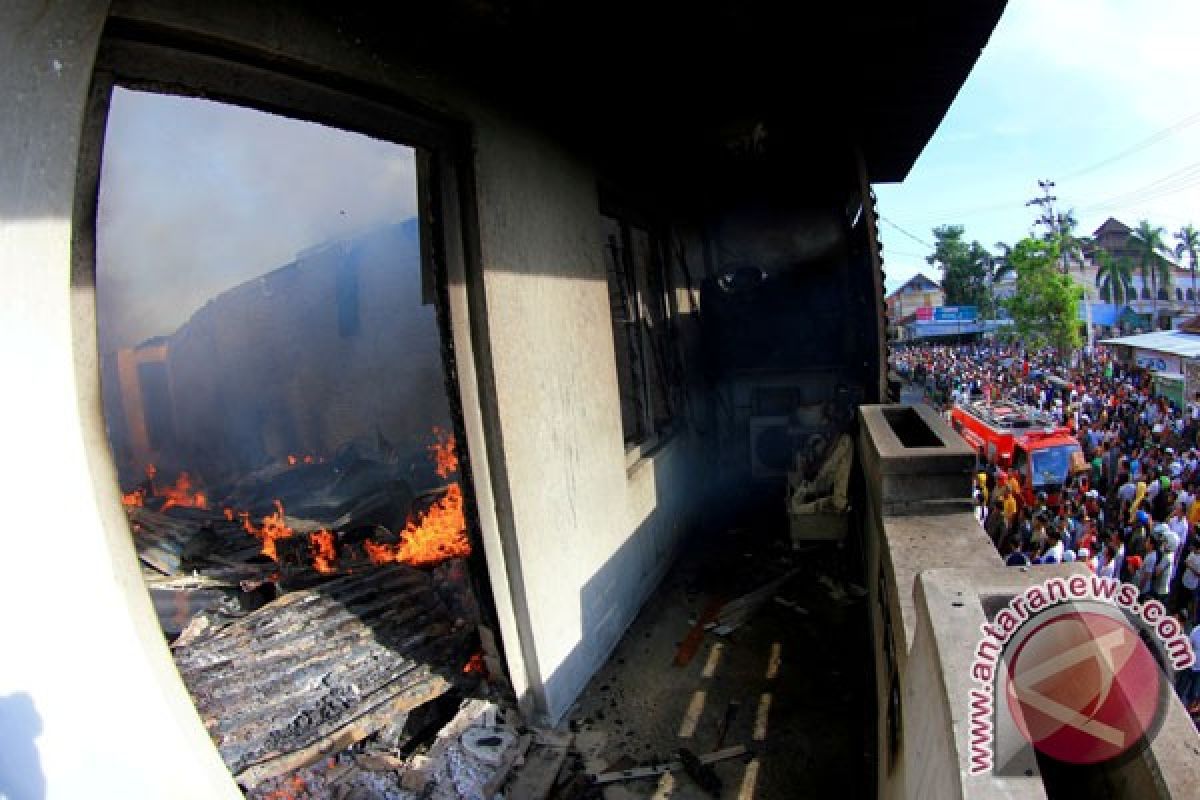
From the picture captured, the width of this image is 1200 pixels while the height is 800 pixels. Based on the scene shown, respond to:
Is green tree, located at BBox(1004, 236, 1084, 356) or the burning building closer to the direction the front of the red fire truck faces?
the burning building

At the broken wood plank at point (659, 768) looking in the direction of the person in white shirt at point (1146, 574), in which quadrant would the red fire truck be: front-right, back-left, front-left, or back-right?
front-left

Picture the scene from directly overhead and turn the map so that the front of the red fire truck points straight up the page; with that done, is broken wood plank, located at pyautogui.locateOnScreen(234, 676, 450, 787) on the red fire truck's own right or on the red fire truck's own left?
on the red fire truck's own right

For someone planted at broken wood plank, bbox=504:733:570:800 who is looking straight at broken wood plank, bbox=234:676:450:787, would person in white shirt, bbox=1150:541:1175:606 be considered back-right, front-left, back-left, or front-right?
back-right

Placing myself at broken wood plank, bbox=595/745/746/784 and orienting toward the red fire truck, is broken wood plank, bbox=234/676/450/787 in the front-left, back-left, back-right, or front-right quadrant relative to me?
back-left

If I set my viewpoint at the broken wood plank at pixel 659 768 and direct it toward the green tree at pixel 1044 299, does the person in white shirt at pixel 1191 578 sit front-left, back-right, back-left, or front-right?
front-right

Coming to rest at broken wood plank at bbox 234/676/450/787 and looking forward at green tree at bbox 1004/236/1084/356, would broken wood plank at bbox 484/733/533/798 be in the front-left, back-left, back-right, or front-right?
front-right

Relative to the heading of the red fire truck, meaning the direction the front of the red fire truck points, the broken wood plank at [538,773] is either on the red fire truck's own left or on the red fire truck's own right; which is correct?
on the red fire truck's own right

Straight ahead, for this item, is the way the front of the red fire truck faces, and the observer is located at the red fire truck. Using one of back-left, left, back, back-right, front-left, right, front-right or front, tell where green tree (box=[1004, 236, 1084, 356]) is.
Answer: back-left

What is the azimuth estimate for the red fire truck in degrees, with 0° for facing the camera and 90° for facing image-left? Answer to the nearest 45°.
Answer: approximately 315°

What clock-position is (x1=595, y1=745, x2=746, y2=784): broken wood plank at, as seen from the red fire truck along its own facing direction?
The broken wood plank is roughly at 2 o'clock from the red fire truck.

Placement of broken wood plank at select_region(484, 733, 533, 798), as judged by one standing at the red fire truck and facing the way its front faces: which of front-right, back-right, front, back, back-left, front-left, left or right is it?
front-right

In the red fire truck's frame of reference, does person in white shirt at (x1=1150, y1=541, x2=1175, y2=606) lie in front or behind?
in front
